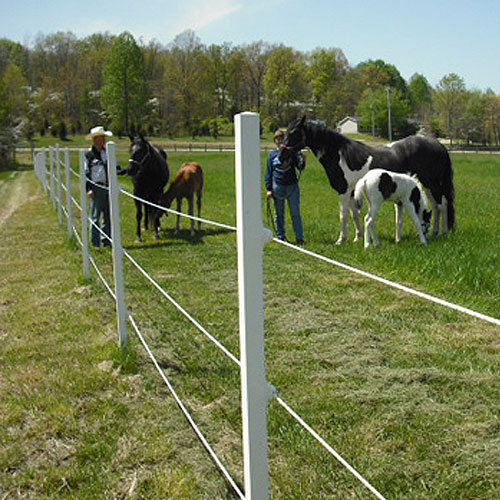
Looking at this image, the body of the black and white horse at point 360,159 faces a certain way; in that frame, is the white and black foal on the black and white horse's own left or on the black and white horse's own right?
on the black and white horse's own left

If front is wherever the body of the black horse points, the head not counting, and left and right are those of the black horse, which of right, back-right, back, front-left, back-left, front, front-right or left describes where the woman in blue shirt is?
left

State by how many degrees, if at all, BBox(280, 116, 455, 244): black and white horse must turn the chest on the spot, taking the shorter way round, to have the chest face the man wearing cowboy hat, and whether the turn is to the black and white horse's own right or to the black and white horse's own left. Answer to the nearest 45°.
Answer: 0° — it already faces them

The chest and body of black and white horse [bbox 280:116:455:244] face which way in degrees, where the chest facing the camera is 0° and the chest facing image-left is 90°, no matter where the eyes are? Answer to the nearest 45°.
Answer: approximately 90°

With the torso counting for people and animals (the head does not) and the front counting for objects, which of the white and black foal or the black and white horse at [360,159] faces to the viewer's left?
the black and white horse

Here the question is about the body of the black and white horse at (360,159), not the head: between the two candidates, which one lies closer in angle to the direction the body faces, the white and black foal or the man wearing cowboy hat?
the man wearing cowboy hat

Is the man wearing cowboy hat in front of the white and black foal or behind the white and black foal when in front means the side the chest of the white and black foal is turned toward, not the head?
behind

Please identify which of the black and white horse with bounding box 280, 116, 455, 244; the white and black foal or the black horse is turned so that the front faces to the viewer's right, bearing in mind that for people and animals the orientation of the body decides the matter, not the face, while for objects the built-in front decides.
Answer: the white and black foal

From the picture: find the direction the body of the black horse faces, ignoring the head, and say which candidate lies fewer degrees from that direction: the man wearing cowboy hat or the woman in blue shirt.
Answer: the man wearing cowboy hat

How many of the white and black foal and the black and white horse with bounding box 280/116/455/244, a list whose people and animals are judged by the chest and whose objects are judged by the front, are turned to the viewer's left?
1

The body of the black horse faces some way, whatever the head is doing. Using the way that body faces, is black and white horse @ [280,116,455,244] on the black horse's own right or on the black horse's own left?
on the black horse's own left

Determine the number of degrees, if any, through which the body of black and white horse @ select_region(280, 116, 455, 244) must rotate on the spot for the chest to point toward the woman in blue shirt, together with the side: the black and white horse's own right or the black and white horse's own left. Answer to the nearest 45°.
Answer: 0° — it already faces them

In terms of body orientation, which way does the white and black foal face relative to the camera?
to the viewer's right
